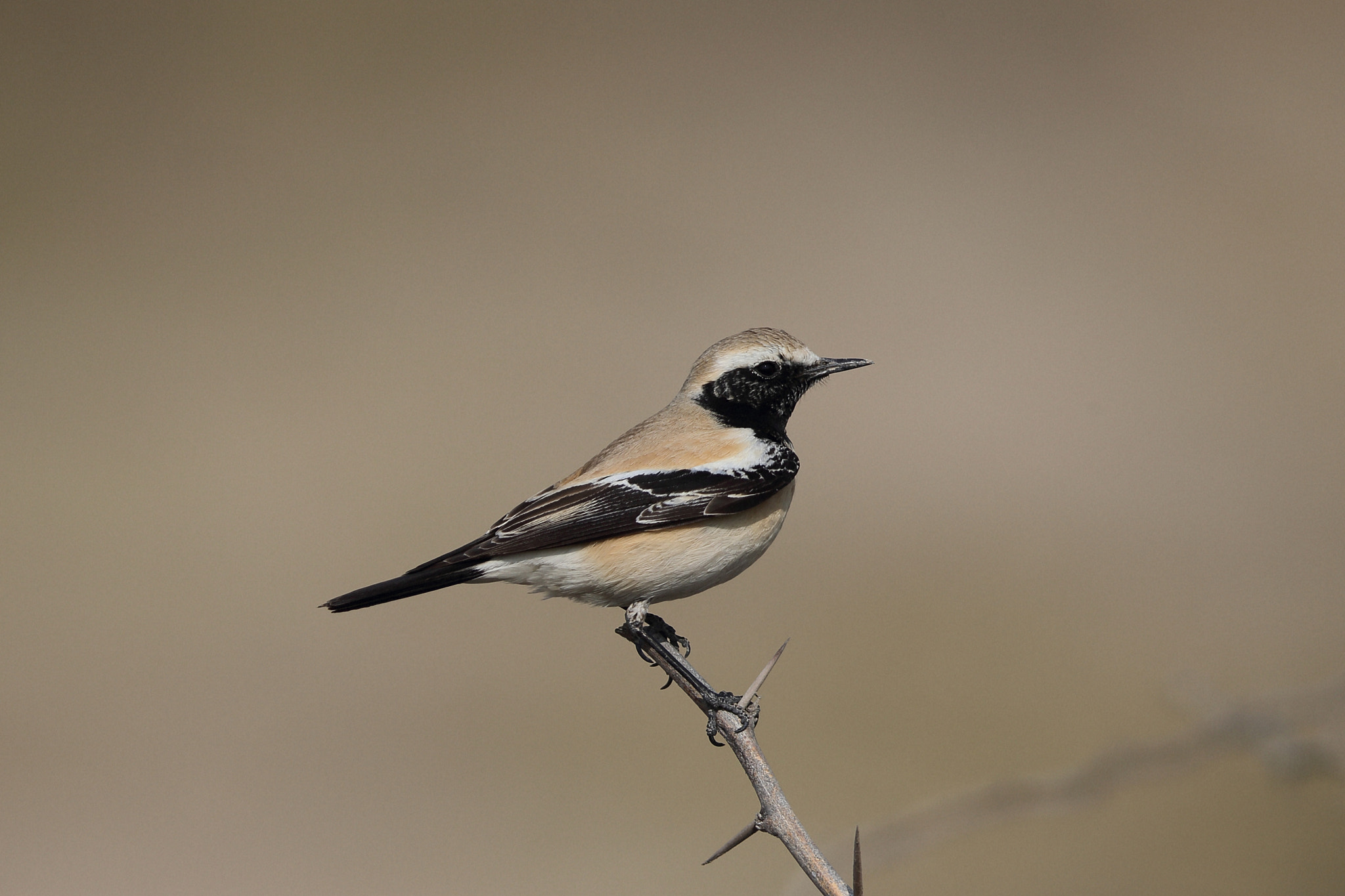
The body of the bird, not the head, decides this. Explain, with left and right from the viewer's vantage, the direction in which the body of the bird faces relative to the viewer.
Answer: facing to the right of the viewer
